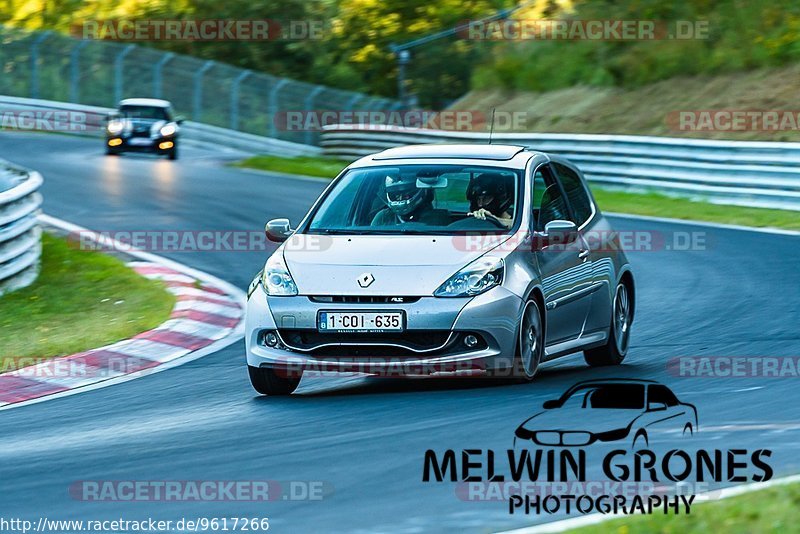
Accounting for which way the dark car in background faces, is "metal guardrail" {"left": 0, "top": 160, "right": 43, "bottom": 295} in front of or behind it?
in front

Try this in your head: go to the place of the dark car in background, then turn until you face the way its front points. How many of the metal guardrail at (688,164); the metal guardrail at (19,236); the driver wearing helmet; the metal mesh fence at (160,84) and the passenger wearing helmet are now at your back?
1

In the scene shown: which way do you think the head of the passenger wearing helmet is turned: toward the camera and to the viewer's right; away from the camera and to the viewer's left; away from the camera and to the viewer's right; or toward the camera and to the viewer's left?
toward the camera and to the viewer's left

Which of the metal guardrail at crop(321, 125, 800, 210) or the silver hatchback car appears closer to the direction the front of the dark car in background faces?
the silver hatchback car

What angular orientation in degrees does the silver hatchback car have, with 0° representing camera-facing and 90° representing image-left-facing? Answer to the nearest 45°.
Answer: approximately 45°

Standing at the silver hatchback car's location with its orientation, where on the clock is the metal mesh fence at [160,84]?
The metal mesh fence is roughly at 4 o'clock from the silver hatchback car.

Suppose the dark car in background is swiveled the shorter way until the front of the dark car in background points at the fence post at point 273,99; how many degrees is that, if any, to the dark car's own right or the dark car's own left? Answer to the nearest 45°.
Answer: approximately 135° to the dark car's own left

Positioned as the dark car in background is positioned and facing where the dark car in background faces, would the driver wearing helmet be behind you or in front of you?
in front

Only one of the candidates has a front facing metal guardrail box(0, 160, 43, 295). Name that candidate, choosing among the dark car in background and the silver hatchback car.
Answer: the dark car in background

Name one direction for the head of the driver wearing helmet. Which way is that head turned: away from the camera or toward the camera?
toward the camera

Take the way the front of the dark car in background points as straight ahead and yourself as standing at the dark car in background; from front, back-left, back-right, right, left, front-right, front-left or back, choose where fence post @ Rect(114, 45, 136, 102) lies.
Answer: back

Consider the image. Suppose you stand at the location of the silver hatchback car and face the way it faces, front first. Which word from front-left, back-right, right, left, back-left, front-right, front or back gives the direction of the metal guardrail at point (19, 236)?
right

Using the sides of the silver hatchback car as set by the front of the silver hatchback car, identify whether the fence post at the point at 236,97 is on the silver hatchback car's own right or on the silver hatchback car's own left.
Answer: on the silver hatchback car's own right

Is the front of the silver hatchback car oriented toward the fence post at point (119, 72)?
no

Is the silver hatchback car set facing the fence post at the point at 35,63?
no

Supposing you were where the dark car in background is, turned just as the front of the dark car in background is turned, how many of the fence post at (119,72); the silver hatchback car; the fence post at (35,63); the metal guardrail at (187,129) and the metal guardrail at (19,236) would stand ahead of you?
2

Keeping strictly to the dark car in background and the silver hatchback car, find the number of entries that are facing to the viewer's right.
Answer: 0

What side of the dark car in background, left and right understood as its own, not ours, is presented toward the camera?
front
